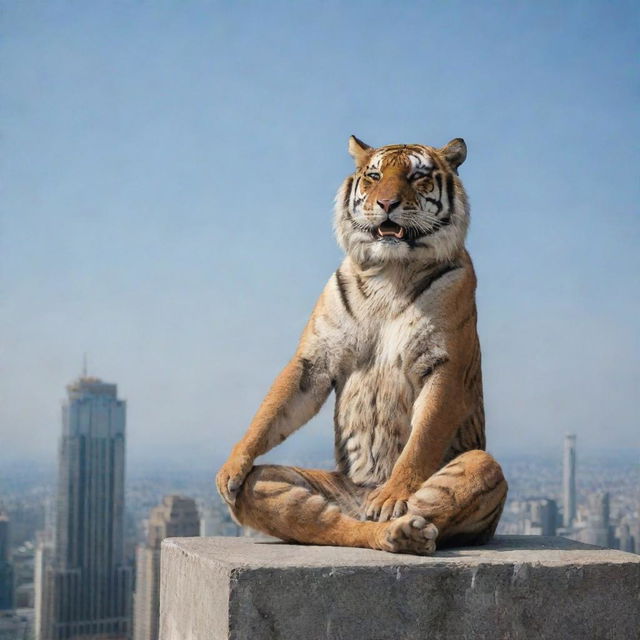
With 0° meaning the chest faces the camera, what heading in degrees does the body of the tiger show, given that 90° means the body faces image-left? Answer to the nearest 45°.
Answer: approximately 45°

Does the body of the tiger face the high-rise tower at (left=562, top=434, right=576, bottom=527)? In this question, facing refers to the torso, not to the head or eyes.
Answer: no
